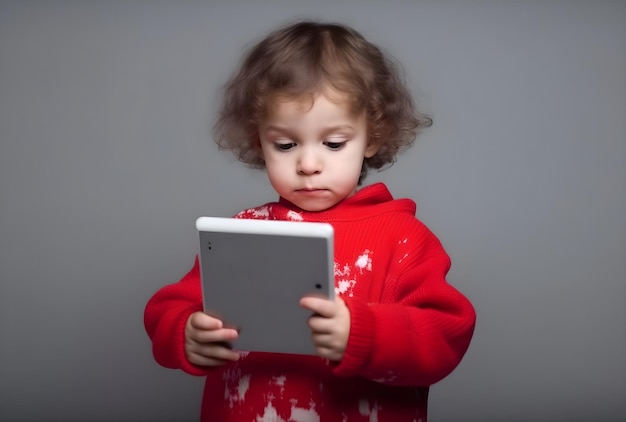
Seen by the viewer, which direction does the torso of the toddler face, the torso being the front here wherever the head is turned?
toward the camera
